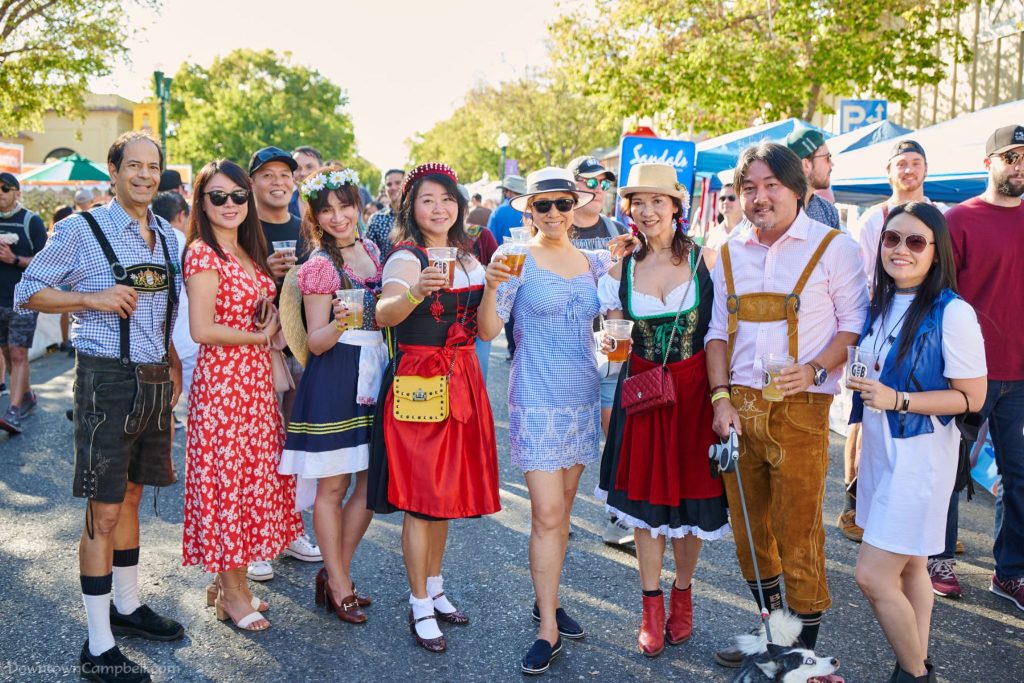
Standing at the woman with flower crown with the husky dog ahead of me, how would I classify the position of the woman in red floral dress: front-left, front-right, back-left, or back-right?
back-right

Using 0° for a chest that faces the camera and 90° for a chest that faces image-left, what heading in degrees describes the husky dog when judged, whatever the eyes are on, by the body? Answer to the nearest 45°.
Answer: approximately 270°

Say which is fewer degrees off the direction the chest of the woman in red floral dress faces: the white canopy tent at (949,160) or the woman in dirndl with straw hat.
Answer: the woman in dirndl with straw hat

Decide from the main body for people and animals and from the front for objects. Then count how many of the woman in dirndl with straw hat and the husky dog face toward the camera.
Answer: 1

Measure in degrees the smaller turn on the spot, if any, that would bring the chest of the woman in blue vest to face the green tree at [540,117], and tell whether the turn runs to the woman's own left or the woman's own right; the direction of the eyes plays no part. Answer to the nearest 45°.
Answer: approximately 90° to the woman's own right

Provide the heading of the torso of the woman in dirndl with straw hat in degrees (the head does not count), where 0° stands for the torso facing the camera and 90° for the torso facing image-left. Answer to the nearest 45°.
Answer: approximately 0°

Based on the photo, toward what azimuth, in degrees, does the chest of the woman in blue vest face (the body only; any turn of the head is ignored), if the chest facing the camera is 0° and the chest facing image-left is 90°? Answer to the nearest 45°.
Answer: approximately 45°
